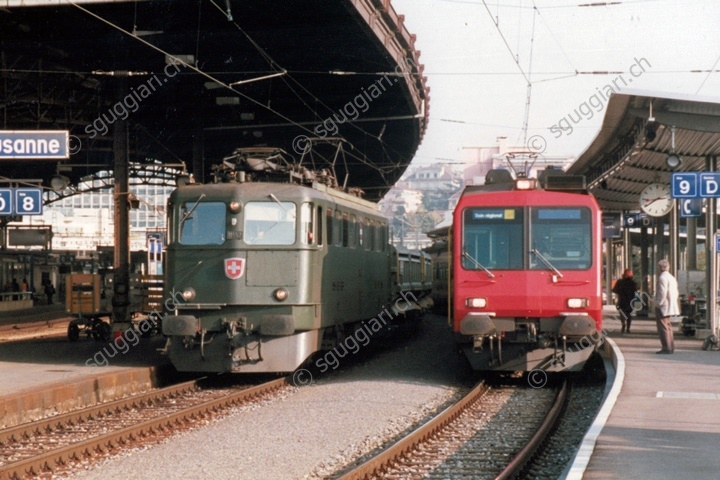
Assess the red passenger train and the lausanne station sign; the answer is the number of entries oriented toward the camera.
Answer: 2

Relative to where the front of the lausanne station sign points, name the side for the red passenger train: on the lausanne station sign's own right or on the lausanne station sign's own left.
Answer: on the lausanne station sign's own left

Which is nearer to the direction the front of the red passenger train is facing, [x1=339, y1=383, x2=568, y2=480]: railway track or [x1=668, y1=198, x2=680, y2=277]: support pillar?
the railway track

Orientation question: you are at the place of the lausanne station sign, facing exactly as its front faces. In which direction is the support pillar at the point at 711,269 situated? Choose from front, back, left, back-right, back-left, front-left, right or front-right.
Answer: left

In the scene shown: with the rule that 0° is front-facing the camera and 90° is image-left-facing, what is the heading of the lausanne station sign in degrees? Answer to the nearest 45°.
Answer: approximately 0°

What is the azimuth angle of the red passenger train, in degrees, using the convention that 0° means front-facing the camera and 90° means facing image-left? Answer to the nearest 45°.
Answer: approximately 0°

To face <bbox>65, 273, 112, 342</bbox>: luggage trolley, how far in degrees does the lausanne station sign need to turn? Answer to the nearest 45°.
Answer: approximately 180°

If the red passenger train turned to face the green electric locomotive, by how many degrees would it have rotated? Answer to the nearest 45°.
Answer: approximately 90° to its right
